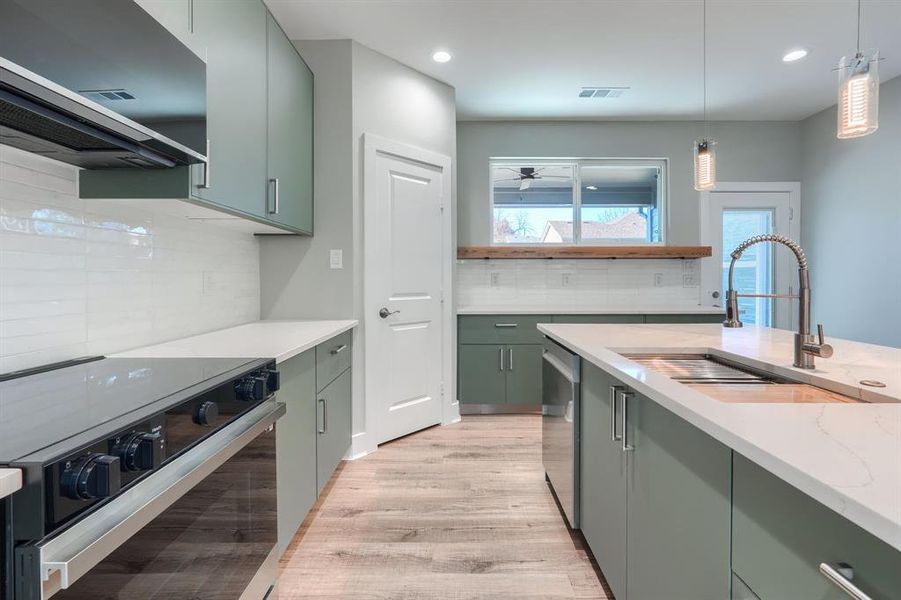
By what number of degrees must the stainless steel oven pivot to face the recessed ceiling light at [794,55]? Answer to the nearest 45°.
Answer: approximately 45° to its left

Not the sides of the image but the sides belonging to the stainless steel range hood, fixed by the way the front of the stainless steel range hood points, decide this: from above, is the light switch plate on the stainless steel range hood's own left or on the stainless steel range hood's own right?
on the stainless steel range hood's own left

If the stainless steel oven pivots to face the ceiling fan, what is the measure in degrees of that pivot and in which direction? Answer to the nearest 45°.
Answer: approximately 90° to its left

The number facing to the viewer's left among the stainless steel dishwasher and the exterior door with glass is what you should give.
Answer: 1

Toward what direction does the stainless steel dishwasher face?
to the viewer's left

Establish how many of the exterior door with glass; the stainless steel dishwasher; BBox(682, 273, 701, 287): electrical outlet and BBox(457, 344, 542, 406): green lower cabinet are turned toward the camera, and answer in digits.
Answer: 3

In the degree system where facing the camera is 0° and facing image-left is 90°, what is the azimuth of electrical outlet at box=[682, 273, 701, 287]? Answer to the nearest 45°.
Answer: approximately 0°
